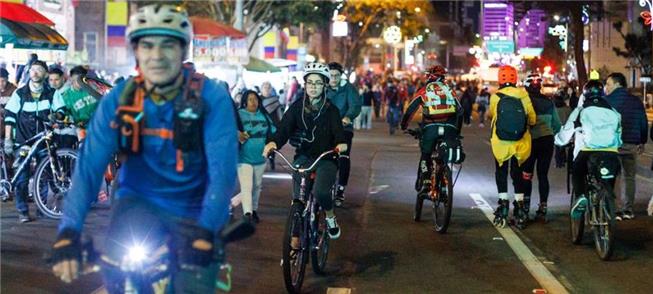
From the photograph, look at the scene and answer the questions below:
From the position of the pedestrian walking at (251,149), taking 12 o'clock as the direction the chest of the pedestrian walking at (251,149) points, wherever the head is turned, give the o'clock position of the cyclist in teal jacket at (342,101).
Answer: the cyclist in teal jacket at (342,101) is roughly at 7 o'clock from the pedestrian walking at (251,149).

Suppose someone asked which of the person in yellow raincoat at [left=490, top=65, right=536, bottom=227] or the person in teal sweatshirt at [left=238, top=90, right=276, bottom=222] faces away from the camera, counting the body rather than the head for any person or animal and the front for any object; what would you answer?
the person in yellow raincoat at [left=490, top=65, right=536, bottom=227]

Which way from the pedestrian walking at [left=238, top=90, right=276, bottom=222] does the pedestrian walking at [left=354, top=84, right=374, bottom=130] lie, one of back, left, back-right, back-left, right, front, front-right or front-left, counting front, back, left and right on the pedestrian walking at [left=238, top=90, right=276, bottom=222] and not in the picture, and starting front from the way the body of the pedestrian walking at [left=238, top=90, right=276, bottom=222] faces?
back

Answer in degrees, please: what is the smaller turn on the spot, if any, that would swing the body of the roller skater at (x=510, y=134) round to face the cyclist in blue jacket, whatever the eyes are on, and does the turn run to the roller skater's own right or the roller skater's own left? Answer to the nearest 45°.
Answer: approximately 180°

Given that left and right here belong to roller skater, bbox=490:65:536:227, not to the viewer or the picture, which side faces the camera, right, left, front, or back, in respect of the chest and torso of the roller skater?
back

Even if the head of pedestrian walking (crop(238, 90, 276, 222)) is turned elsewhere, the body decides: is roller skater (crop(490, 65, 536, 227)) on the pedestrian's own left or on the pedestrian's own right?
on the pedestrian's own left

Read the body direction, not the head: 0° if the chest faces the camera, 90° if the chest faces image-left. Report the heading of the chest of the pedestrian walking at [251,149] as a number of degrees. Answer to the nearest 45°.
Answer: approximately 0°

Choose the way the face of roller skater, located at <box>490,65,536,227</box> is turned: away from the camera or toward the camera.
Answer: away from the camera

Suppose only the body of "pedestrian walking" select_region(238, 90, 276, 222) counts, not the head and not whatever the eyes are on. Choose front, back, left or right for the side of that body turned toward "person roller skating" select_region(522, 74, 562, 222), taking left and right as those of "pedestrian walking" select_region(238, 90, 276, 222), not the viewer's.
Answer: left

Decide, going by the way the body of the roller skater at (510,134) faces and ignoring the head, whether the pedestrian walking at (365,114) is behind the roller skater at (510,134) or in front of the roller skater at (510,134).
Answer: in front

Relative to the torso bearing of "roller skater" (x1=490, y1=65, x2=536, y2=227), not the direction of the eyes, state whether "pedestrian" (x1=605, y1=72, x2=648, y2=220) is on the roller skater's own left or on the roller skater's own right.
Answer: on the roller skater's own right

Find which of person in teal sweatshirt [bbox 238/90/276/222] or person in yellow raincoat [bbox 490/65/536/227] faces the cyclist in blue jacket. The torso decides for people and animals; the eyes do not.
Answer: person in teal sweatshirt [bbox 238/90/276/222]

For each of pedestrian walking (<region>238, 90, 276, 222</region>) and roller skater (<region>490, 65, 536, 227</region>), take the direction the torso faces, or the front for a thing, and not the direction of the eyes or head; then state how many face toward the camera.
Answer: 1

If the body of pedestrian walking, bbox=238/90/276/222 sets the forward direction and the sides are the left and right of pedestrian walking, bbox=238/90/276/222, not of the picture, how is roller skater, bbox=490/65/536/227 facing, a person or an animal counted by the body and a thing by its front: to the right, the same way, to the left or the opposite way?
the opposite way
